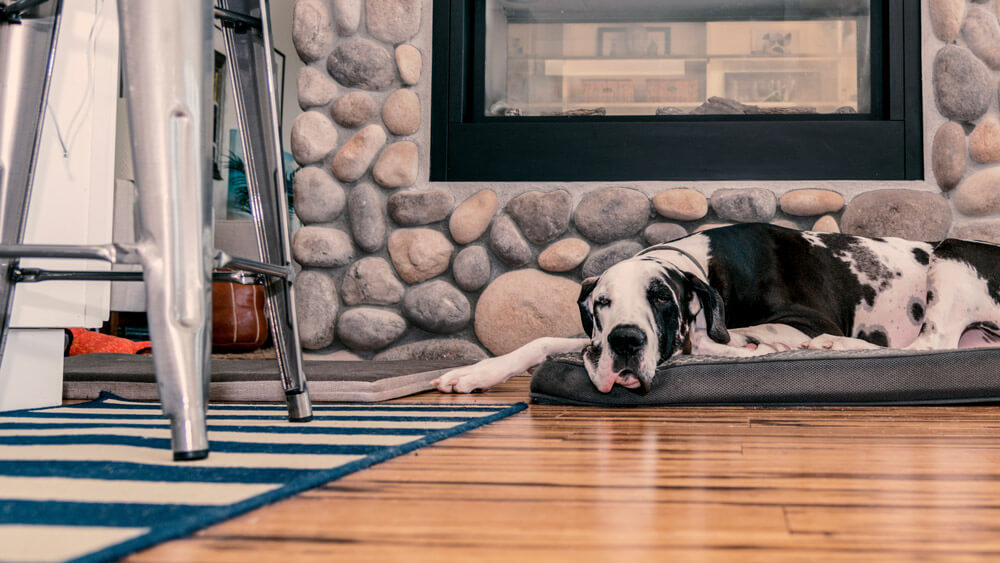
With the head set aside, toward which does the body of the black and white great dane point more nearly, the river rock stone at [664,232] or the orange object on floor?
the orange object on floor

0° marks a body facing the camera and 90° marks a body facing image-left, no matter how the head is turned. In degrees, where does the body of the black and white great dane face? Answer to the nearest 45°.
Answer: approximately 45°

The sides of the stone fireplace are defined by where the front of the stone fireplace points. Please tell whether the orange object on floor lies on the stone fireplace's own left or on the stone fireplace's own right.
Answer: on the stone fireplace's own right

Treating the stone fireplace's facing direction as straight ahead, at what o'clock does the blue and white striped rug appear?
The blue and white striped rug is roughly at 12 o'clock from the stone fireplace.

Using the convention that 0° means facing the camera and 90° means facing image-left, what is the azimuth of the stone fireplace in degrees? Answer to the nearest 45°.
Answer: approximately 0°
